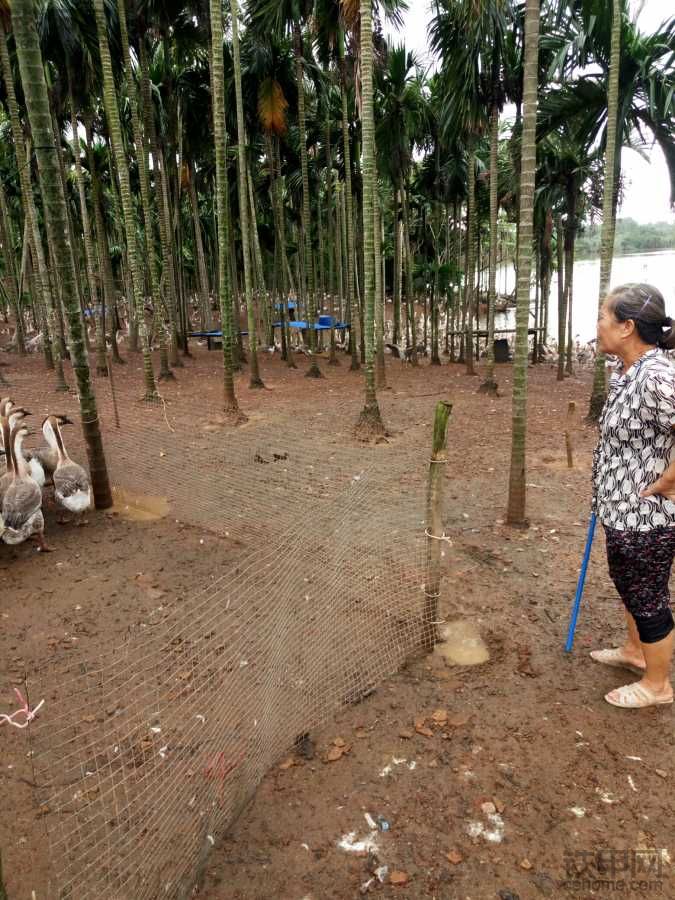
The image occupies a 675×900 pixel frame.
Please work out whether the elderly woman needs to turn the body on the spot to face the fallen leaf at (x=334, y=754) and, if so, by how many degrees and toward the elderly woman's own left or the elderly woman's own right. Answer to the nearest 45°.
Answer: approximately 45° to the elderly woman's own left

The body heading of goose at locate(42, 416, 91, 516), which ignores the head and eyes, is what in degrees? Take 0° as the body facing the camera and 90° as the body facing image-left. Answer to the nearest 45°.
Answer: approximately 135°

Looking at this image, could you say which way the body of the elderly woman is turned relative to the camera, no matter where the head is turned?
to the viewer's left

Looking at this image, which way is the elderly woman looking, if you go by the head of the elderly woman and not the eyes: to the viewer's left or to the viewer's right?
to the viewer's left
